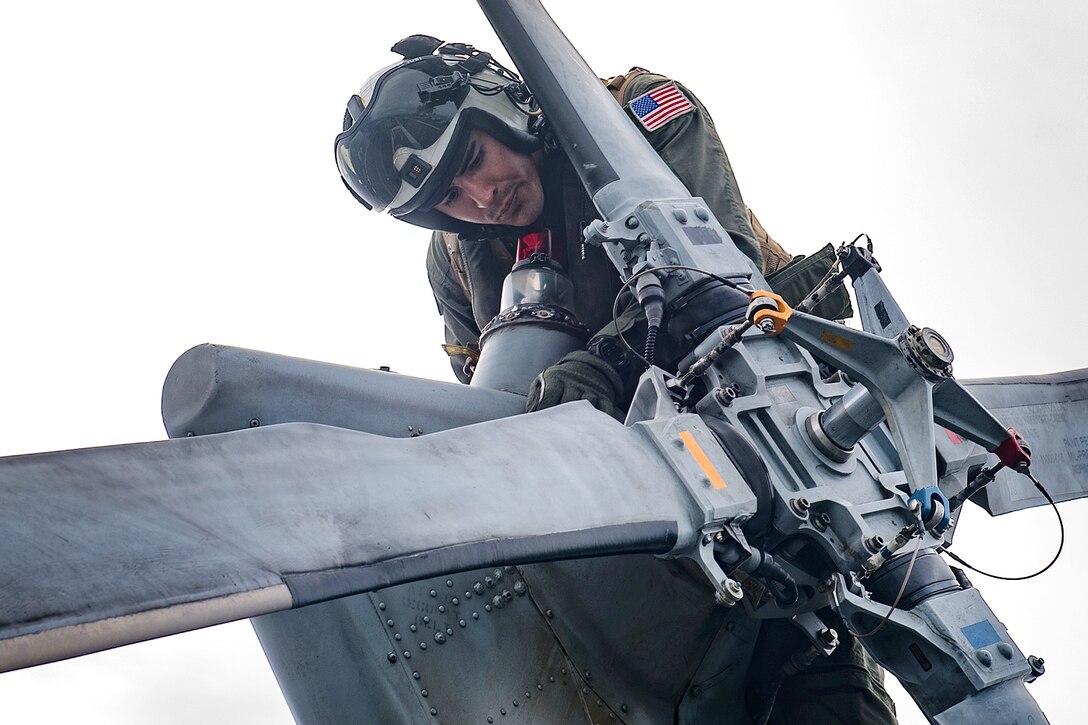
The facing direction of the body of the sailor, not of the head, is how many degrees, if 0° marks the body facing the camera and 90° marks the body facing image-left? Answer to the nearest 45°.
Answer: approximately 45°
